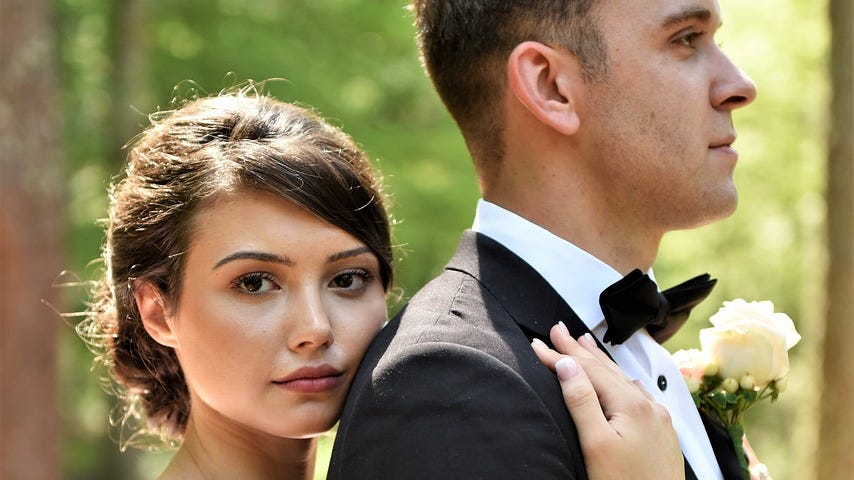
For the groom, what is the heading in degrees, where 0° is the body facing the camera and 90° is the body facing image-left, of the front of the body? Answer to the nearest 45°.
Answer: approximately 270°

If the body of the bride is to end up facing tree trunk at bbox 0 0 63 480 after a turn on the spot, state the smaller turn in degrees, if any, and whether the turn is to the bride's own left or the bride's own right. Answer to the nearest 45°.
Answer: approximately 180°

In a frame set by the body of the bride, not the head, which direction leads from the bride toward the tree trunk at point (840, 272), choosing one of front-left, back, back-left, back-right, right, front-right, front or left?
left

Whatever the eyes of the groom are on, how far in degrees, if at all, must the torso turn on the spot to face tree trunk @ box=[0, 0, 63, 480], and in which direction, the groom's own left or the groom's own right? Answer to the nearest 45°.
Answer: approximately 135° to the groom's own left

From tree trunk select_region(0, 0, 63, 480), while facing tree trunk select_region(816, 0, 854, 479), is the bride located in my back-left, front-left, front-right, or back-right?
front-right

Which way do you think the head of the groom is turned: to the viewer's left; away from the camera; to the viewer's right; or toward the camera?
to the viewer's right

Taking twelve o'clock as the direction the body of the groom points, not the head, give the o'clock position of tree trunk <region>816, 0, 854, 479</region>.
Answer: The tree trunk is roughly at 10 o'clock from the groom.

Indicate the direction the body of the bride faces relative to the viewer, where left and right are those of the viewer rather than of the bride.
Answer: facing the viewer and to the right of the viewer
